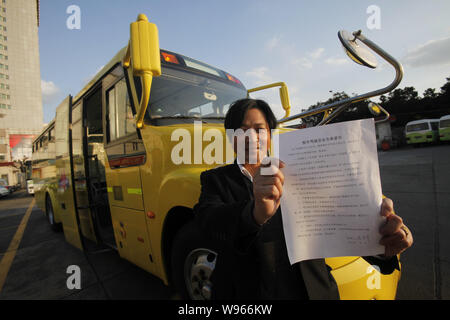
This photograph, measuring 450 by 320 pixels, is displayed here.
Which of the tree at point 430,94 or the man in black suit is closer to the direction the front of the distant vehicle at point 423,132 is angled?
the man in black suit

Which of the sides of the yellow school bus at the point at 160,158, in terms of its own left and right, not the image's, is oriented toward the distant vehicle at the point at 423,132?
left

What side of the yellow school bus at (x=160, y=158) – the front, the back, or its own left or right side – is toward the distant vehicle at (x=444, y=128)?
left

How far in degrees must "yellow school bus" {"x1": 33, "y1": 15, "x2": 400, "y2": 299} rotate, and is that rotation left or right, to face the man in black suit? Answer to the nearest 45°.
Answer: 0° — it already faces them

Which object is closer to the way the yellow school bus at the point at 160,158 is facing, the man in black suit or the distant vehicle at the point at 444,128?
the man in black suit

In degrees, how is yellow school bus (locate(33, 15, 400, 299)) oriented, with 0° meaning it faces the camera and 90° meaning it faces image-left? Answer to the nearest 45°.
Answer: approximately 315°

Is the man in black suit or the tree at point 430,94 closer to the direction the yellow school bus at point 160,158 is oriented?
the man in black suit

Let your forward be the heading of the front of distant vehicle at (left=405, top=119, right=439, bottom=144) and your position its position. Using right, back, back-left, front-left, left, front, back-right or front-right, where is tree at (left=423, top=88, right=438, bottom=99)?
back-right

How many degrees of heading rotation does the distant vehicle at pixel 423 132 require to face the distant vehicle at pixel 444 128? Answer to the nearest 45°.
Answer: approximately 90° to its left

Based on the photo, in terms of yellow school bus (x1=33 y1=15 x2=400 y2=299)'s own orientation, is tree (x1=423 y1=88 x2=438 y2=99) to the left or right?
on its left

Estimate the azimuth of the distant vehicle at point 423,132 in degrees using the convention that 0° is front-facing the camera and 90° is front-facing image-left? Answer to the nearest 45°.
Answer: approximately 45°
